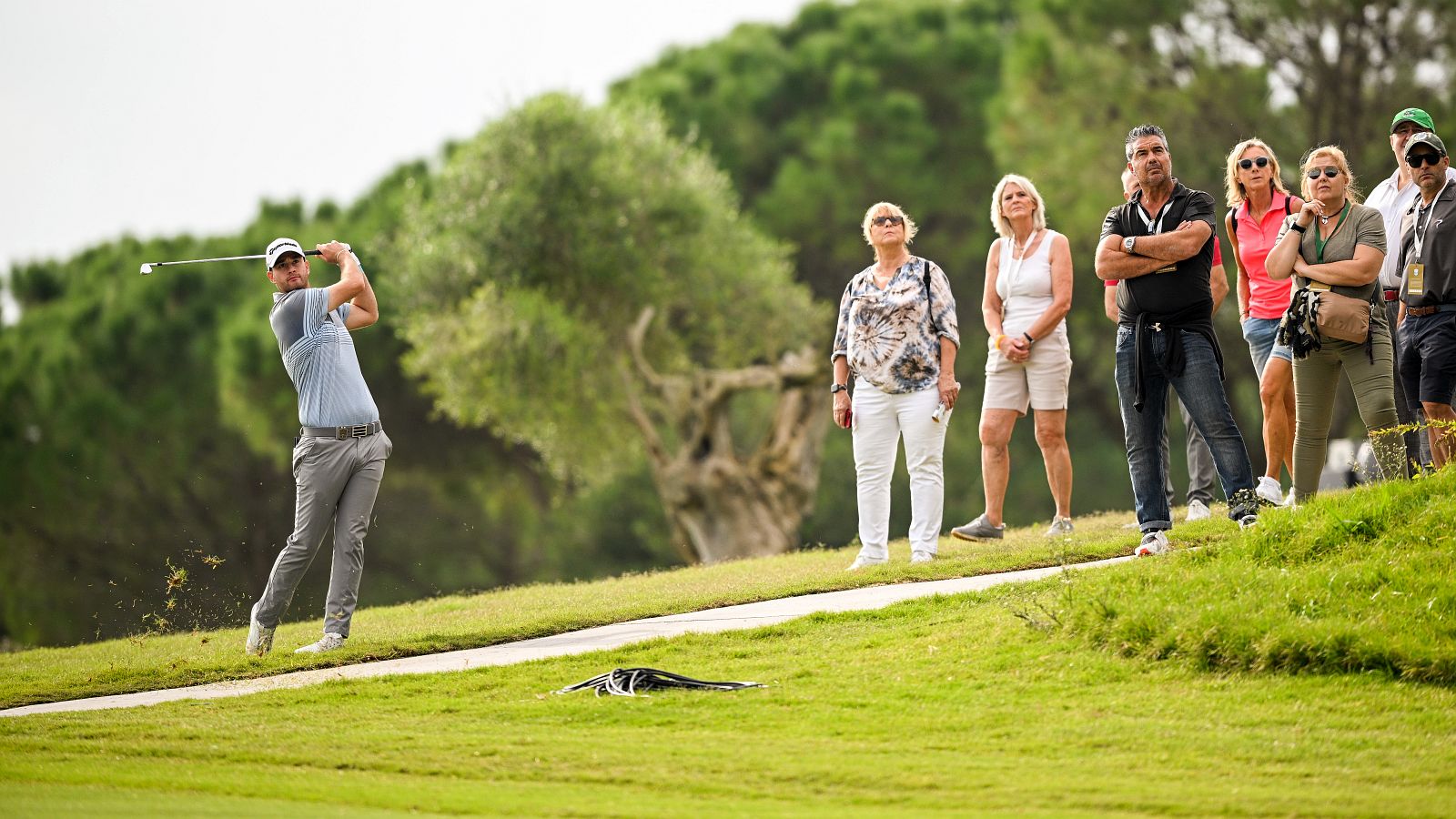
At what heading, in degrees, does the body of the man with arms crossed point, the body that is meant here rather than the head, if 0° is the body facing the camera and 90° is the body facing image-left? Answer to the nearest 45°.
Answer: approximately 0°

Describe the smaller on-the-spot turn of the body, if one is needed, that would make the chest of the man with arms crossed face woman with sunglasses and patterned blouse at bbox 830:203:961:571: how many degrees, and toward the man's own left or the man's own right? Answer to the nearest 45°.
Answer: approximately 135° to the man's own right

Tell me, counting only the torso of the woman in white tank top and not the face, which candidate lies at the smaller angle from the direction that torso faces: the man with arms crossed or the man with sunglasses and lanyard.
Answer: the man with arms crossed

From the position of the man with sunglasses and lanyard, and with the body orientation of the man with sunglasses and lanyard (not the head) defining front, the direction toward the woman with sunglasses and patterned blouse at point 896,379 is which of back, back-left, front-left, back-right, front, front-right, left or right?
front-right

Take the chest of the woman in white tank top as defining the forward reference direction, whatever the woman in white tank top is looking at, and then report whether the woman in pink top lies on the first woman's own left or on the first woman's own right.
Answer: on the first woman's own left

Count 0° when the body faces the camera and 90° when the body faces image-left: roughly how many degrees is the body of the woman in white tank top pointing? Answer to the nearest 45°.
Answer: approximately 45°

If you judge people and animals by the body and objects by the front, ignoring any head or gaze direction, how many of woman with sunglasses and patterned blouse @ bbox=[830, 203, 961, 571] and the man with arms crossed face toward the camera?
2

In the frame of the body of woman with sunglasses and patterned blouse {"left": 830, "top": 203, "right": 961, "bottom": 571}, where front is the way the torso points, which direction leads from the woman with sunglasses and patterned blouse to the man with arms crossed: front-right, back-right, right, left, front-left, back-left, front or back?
front-left

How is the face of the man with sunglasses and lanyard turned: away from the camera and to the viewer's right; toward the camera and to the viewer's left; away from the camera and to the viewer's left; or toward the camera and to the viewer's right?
toward the camera and to the viewer's left

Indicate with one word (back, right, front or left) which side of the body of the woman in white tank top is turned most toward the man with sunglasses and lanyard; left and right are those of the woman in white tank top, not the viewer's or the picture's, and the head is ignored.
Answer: left

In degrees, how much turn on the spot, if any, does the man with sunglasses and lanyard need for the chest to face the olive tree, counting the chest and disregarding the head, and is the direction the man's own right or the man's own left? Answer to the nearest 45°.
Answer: approximately 90° to the man's own right
